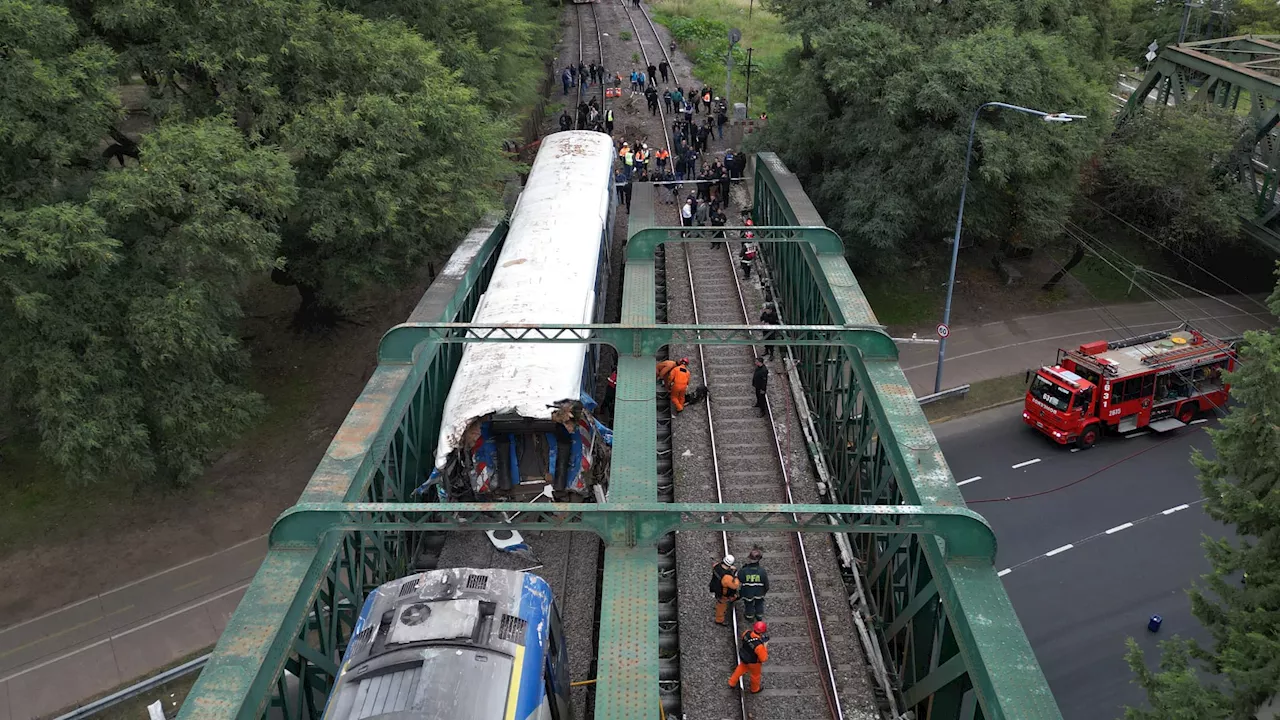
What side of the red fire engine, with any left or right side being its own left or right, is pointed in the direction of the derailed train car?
front

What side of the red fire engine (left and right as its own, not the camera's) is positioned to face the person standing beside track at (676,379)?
front

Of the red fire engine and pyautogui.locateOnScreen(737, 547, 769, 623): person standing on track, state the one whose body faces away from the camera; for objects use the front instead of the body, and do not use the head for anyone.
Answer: the person standing on track

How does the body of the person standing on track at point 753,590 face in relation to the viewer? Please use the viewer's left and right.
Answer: facing away from the viewer

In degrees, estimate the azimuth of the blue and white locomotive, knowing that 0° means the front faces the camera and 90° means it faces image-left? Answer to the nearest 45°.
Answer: approximately 180°

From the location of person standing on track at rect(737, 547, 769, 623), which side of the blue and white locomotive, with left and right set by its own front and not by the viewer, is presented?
right

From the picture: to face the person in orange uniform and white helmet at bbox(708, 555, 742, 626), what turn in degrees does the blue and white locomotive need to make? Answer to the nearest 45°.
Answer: approximately 45° to its right

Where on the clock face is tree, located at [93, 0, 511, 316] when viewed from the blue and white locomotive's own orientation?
The tree is roughly at 12 o'clock from the blue and white locomotive.

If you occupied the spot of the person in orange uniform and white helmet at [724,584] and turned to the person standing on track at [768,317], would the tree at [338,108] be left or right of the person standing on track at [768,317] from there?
left

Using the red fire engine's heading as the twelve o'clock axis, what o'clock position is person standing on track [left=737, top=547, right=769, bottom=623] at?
The person standing on track is roughly at 11 o'clock from the red fire engine.

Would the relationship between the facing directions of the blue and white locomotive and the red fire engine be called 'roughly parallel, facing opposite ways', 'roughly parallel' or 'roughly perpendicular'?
roughly perpendicular

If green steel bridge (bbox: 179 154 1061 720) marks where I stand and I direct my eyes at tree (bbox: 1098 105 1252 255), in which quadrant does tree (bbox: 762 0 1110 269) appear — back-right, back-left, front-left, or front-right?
front-left

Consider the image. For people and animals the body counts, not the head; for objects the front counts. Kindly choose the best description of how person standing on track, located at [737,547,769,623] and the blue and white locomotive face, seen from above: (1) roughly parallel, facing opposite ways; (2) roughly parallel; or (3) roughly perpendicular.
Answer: roughly parallel

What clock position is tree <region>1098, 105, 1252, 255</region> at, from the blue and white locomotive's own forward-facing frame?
The tree is roughly at 2 o'clock from the blue and white locomotive.
